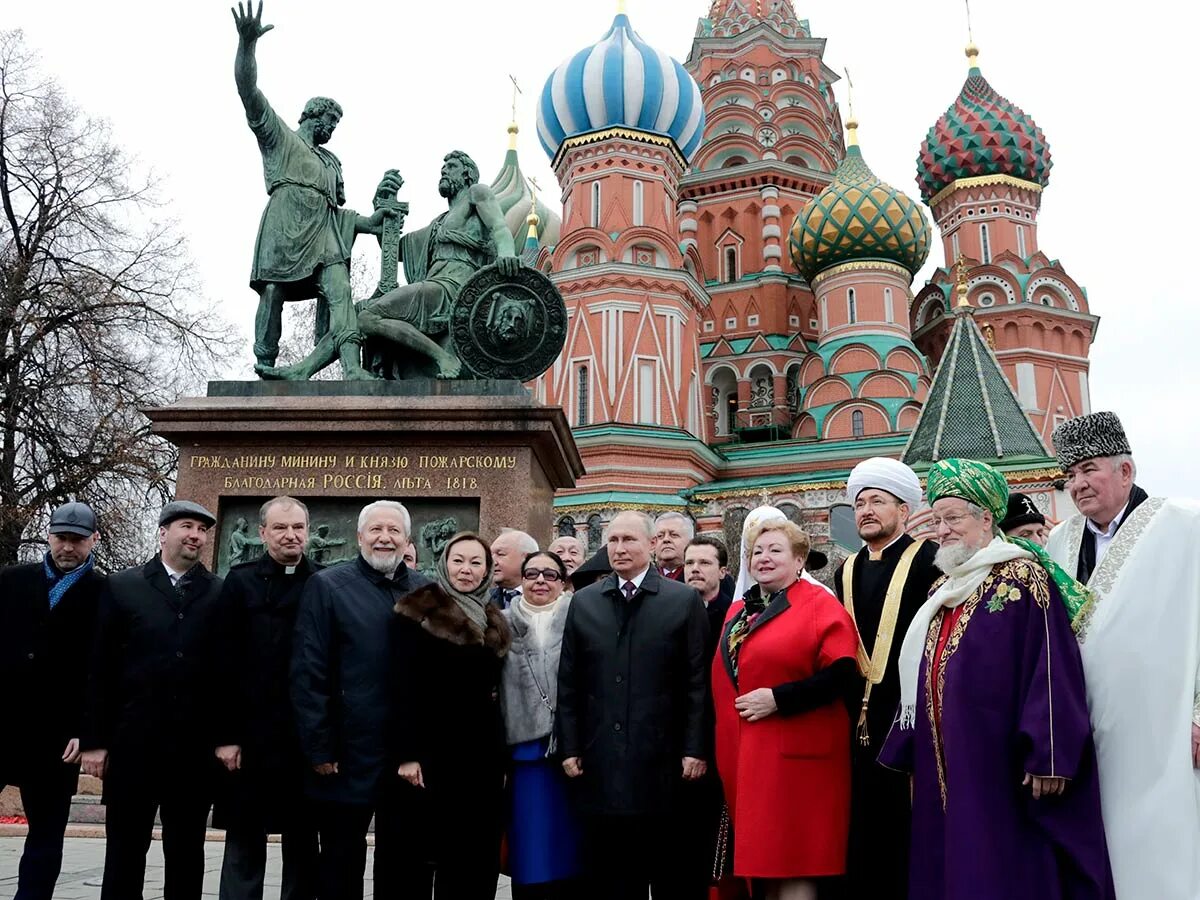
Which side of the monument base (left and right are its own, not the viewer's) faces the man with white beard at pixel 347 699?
front

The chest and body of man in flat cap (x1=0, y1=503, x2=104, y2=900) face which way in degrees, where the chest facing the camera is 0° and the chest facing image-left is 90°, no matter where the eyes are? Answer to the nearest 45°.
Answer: approximately 0°

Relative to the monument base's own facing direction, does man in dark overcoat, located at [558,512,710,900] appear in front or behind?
in front

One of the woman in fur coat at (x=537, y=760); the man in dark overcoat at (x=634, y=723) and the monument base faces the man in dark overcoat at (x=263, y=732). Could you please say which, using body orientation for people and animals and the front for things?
the monument base

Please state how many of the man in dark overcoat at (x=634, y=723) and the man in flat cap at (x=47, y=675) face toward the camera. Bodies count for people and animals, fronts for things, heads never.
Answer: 2

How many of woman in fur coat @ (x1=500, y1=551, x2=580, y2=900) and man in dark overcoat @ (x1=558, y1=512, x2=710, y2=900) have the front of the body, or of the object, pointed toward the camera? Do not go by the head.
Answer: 2

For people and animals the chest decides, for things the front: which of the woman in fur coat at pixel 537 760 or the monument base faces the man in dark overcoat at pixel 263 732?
the monument base

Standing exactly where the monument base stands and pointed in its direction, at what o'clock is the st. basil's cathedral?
The st. basil's cathedral is roughly at 7 o'clock from the monument base.

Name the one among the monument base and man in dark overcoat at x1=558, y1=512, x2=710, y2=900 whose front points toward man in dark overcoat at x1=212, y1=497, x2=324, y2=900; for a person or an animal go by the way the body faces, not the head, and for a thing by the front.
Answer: the monument base

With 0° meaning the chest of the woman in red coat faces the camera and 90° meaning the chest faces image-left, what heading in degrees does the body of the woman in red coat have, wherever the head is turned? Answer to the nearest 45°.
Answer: approximately 45°
